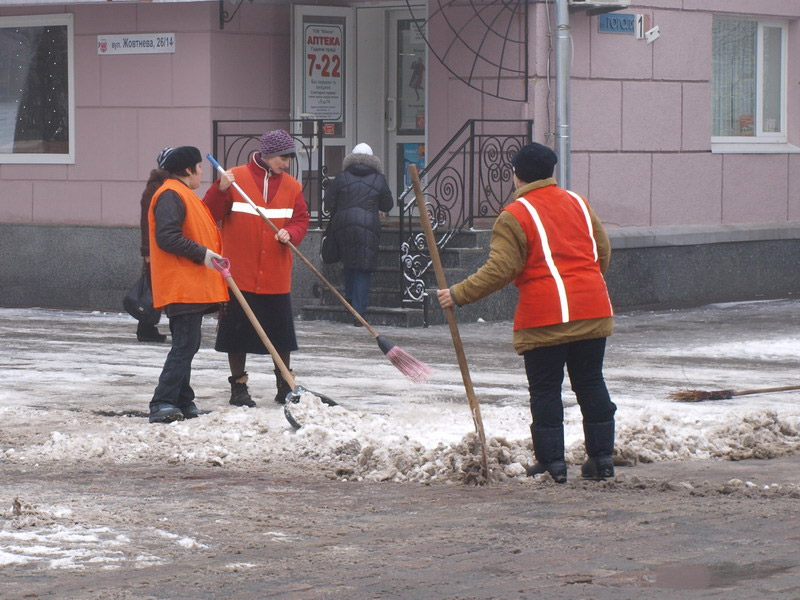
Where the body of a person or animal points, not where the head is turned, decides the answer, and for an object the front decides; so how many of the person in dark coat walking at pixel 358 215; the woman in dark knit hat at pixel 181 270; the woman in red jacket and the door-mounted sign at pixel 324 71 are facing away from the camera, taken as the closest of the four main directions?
1

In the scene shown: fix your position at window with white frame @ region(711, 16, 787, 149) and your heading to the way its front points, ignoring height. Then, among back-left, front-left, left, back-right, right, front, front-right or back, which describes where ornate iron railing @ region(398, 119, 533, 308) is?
front-right

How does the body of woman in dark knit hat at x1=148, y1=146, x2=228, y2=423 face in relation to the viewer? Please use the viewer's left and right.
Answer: facing to the right of the viewer

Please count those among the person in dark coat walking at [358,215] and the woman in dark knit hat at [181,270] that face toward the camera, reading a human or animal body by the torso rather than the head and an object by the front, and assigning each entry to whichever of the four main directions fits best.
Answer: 0

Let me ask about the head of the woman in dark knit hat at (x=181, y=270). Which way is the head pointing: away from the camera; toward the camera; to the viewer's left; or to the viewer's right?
to the viewer's right

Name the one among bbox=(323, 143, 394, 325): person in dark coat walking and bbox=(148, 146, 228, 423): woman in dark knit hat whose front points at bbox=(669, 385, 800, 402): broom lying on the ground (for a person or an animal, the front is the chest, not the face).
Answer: the woman in dark knit hat

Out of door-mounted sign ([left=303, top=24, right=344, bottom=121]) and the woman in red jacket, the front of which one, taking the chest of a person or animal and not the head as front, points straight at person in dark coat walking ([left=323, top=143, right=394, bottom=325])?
the door-mounted sign

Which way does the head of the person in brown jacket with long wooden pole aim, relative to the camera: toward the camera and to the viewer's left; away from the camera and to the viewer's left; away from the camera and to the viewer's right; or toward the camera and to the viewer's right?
away from the camera and to the viewer's left

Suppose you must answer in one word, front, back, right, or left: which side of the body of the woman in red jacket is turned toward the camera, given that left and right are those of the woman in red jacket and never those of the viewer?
front

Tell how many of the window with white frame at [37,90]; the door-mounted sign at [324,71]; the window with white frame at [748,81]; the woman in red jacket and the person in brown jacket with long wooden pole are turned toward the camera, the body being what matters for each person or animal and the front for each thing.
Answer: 4

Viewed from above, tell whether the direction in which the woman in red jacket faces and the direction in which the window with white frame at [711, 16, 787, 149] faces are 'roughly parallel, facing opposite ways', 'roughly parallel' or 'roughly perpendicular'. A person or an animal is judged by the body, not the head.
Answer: roughly parallel

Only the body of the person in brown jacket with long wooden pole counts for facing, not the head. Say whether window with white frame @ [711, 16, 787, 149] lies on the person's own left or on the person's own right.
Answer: on the person's own right

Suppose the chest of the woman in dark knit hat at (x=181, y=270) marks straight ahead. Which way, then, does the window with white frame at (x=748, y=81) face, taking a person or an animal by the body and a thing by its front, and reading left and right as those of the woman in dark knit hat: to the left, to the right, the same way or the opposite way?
to the right

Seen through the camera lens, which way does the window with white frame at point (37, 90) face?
facing the viewer

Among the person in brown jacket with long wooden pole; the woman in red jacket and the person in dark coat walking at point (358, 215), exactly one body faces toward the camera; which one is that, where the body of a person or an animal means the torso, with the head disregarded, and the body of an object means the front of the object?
the woman in red jacket

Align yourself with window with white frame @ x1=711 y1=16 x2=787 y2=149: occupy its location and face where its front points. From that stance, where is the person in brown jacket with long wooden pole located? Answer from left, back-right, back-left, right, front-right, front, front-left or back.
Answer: front

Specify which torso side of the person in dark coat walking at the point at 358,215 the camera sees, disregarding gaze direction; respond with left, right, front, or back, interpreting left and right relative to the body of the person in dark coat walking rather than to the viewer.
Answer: back
